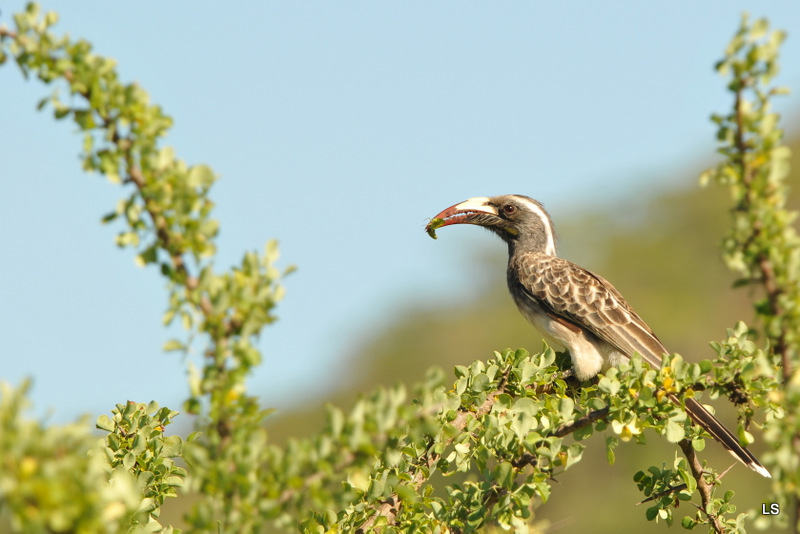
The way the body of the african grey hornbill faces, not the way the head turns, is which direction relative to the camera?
to the viewer's left
